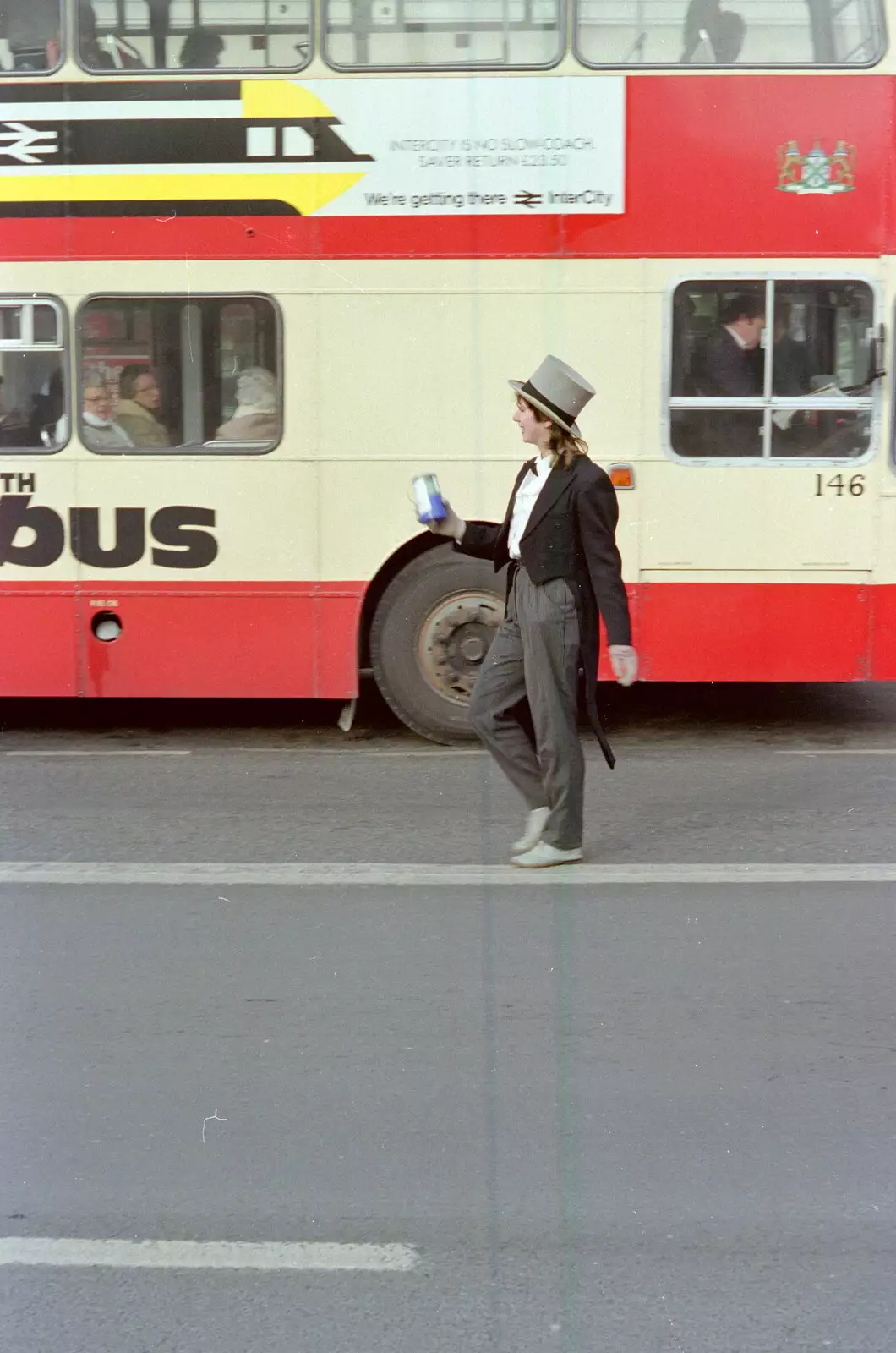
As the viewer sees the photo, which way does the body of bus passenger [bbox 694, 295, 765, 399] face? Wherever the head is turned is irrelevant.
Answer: to the viewer's right

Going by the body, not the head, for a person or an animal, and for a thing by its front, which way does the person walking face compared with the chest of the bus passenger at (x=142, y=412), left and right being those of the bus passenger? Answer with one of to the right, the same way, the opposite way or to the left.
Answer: the opposite way

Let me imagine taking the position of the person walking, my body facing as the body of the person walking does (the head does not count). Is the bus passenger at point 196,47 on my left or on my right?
on my right

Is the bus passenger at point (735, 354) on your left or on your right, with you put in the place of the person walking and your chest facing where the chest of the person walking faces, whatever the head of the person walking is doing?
on your right

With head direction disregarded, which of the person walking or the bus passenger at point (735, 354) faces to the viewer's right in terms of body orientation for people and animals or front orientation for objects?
the bus passenger

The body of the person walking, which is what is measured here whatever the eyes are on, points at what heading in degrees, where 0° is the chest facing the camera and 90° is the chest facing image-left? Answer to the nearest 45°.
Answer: approximately 90°

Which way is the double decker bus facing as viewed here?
to the viewer's right

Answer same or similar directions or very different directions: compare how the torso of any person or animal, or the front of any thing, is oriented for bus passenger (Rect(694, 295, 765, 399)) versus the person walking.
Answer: very different directions
